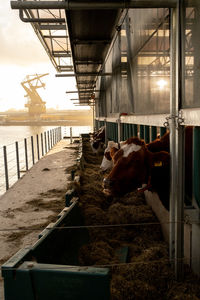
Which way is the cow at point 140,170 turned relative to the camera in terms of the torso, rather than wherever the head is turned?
to the viewer's left

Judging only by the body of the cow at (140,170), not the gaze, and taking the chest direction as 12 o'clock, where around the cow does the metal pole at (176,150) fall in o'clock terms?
The metal pole is roughly at 8 o'clock from the cow.

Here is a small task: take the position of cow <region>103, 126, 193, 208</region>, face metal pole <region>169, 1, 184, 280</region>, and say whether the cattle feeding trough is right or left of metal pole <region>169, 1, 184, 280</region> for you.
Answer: right

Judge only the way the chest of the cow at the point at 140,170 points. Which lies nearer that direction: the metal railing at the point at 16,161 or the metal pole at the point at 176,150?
the metal railing

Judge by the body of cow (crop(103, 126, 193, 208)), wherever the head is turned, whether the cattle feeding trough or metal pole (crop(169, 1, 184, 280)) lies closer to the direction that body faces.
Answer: the cattle feeding trough
